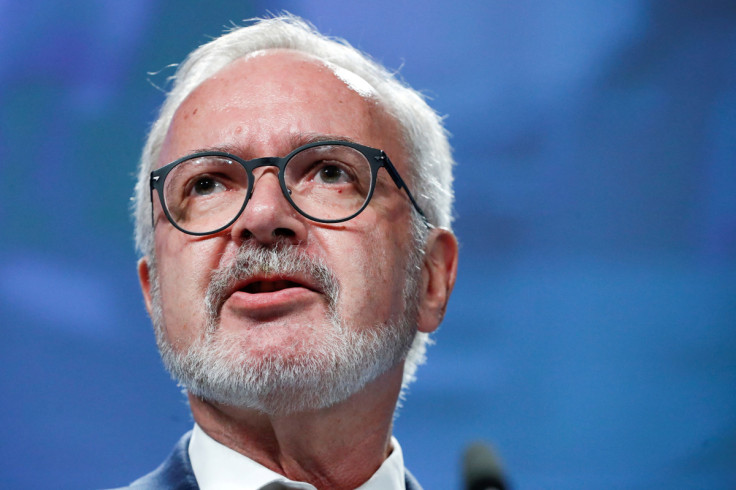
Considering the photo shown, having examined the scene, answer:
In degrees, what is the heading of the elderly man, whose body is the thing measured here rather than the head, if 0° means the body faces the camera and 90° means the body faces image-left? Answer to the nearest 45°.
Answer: approximately 0°
